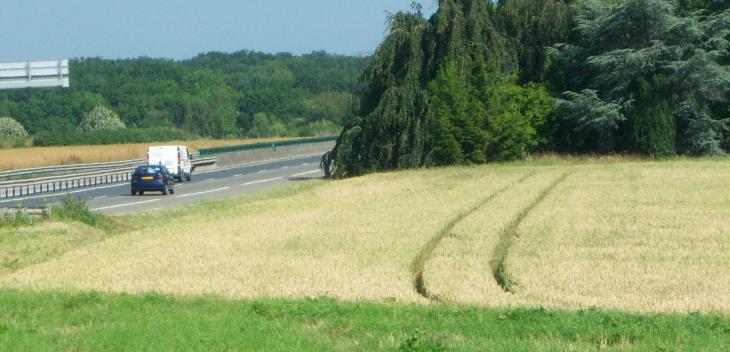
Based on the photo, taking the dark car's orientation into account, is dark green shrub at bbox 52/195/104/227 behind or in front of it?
behind

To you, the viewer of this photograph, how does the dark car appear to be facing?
facing away from the viewer and to the right of the viewer
